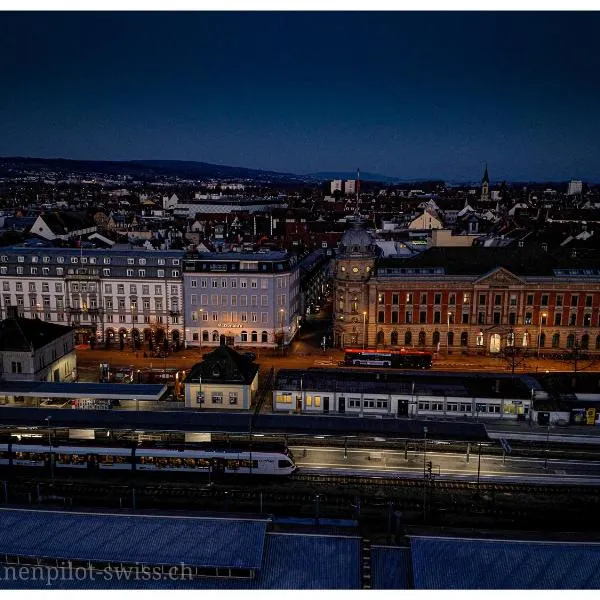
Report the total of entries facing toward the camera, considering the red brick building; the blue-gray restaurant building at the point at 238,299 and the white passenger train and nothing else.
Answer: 2

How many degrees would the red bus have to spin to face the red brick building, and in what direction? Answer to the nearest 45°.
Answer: approximately 135° to its right

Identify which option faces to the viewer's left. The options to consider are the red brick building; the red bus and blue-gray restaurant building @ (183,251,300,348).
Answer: the red bus

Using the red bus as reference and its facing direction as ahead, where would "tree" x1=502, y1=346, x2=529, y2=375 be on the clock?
The tree is roughly at 12 o'clock from the red bus.

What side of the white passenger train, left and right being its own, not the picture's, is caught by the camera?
right

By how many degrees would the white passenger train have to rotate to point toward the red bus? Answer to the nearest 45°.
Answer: approximately 45° to its left

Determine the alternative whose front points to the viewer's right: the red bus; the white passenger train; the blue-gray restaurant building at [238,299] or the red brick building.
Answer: the white passenger train

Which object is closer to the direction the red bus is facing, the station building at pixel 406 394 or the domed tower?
the domed tower

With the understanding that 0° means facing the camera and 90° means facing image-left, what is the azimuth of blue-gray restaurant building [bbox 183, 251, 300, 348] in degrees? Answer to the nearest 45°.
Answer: approximately 0°
